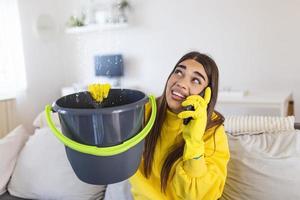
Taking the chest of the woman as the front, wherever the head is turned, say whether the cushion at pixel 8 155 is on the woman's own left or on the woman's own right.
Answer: on the woman's own right

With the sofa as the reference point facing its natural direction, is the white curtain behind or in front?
behind

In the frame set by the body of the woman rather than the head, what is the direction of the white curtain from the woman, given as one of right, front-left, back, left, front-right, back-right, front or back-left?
right

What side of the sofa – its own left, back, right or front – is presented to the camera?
front

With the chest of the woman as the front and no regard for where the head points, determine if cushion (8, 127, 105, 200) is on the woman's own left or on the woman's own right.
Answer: on the woman's own right
